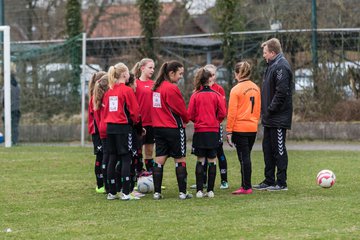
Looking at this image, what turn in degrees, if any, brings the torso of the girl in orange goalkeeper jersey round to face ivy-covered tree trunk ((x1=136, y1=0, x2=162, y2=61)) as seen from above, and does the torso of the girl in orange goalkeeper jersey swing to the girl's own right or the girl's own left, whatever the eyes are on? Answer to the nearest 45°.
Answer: approximately 45° to the girl's own right

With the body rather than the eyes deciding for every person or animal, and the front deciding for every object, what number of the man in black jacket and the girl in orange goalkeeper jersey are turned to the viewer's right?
0

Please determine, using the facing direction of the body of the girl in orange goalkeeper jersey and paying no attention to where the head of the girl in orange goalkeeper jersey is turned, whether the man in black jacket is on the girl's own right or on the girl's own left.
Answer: on the girl's own right

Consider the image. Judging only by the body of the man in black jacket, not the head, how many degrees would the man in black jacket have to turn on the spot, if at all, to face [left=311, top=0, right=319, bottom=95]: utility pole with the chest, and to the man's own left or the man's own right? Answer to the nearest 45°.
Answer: approximately 90° to the man's own right

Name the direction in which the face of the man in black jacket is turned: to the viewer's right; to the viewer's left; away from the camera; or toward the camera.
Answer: to the viewer's left

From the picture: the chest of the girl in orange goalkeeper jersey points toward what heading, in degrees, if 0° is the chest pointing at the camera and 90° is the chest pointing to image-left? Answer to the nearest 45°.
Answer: approximately 135°

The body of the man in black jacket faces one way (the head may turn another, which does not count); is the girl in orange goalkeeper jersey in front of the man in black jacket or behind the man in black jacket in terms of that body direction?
in front

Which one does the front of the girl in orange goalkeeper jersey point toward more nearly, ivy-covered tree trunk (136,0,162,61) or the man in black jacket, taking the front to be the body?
the ivy-covered tree trunk

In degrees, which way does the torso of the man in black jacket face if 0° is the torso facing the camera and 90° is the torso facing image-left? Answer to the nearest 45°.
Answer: approximately 90°
